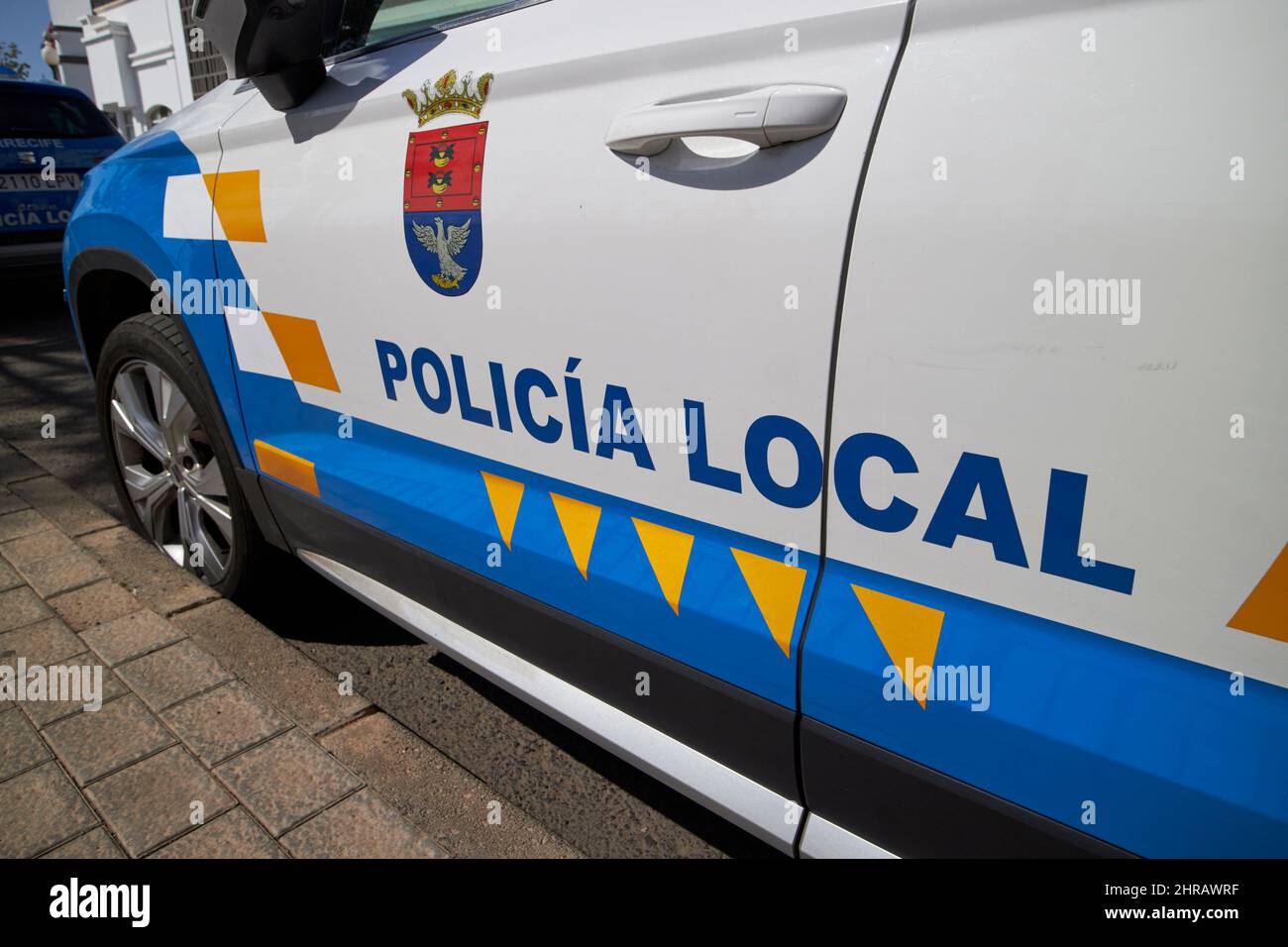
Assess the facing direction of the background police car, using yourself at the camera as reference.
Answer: facing away from the viewer

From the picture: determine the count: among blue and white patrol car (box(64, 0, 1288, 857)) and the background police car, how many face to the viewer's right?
0

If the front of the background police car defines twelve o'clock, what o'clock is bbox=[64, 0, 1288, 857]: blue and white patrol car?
The blue and white patrol car is roughly at 6 o'clock from the background police car.

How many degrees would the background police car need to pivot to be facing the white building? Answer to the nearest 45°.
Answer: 0° — it already faces it

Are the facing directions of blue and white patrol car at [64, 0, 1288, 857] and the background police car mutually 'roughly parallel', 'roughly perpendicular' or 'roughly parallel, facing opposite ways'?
roughly parallel

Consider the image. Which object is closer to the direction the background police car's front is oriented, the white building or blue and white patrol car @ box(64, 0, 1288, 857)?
the white building

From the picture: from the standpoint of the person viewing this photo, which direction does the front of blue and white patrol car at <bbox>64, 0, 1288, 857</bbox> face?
facing away from the viewer and to the left of the viewer

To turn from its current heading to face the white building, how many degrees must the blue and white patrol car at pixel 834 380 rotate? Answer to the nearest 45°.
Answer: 0° — it already faces it

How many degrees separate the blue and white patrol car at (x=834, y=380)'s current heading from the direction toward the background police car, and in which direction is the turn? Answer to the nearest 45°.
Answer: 0° — it already faces it
